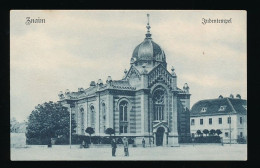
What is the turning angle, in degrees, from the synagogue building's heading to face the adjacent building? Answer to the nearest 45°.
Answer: approximately 45° to its left

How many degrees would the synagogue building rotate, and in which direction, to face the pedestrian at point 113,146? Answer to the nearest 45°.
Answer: approximately 90° to its right

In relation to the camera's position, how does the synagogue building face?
facing the viewer and to the right of the viewer

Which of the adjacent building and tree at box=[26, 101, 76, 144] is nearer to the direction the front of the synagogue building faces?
the adjacent building

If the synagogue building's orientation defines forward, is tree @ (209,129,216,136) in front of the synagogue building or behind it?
in front
